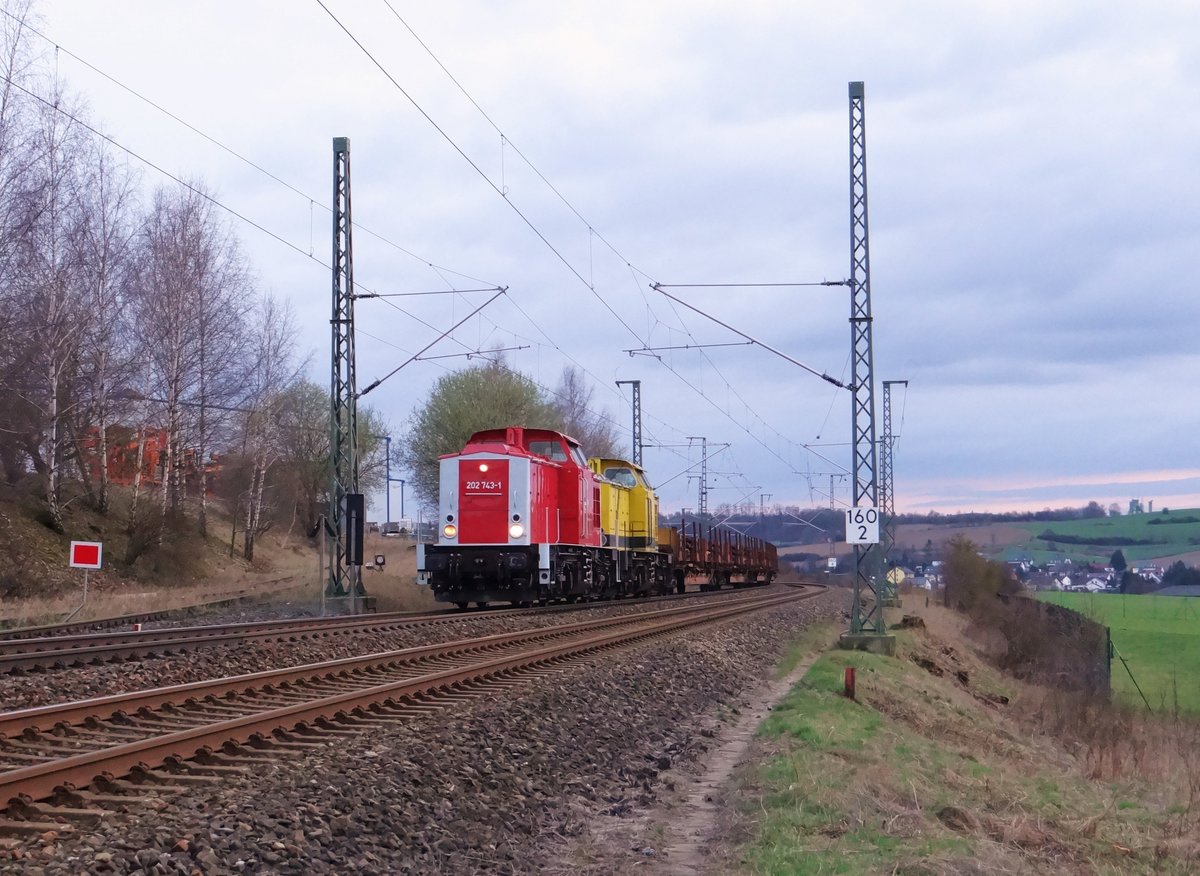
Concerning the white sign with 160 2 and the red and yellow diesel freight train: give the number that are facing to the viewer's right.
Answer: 0

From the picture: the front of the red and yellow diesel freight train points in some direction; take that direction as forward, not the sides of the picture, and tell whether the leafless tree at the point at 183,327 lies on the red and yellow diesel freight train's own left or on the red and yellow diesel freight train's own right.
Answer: on the red and yellow diesel freight train's own right

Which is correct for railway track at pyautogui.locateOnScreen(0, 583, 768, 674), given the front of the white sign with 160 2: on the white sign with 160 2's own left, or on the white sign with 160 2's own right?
on the white sign with 160 2's own right

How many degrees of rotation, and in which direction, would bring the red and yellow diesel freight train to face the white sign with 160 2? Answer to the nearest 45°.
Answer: approximately 90° to its left

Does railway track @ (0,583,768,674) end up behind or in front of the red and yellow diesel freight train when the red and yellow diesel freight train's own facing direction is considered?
in front

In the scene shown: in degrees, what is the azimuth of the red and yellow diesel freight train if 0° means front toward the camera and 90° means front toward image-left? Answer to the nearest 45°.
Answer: approximately 45°

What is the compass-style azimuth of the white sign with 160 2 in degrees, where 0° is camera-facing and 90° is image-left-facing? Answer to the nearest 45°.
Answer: approximately 0°

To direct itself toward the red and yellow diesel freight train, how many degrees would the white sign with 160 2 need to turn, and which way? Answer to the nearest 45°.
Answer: approximately 135° to its right
